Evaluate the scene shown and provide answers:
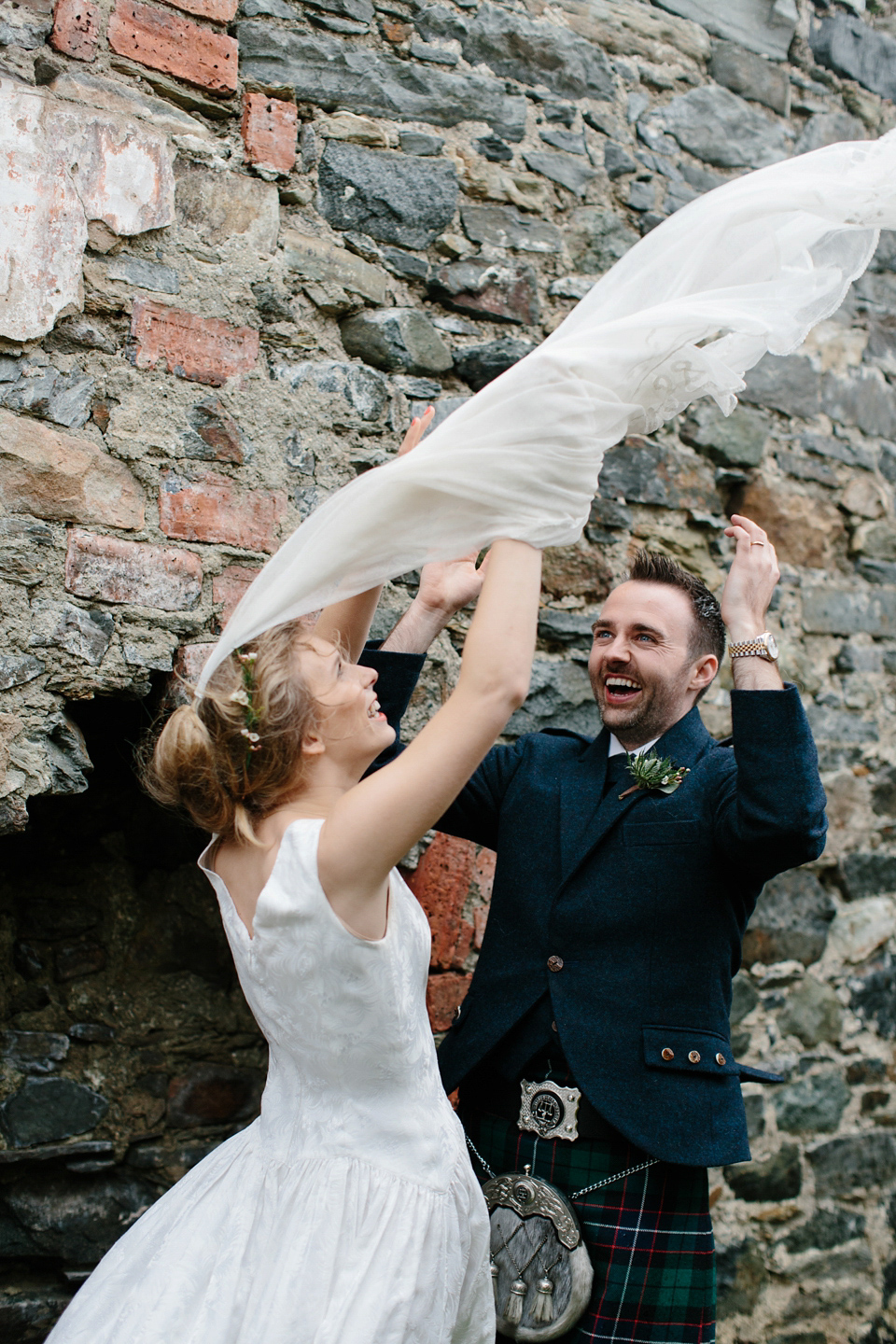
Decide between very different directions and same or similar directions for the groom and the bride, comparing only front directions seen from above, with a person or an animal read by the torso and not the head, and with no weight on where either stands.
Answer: very different directions

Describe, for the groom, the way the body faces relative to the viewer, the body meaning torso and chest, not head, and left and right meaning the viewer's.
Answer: facing the viewer and to the left of the viewer

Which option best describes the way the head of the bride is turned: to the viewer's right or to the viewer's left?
to the viewer's right

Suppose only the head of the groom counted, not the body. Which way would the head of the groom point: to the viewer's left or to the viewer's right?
to the viewer's left

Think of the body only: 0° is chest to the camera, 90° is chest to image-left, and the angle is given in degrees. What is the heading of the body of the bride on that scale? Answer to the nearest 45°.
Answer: approximately 225°
